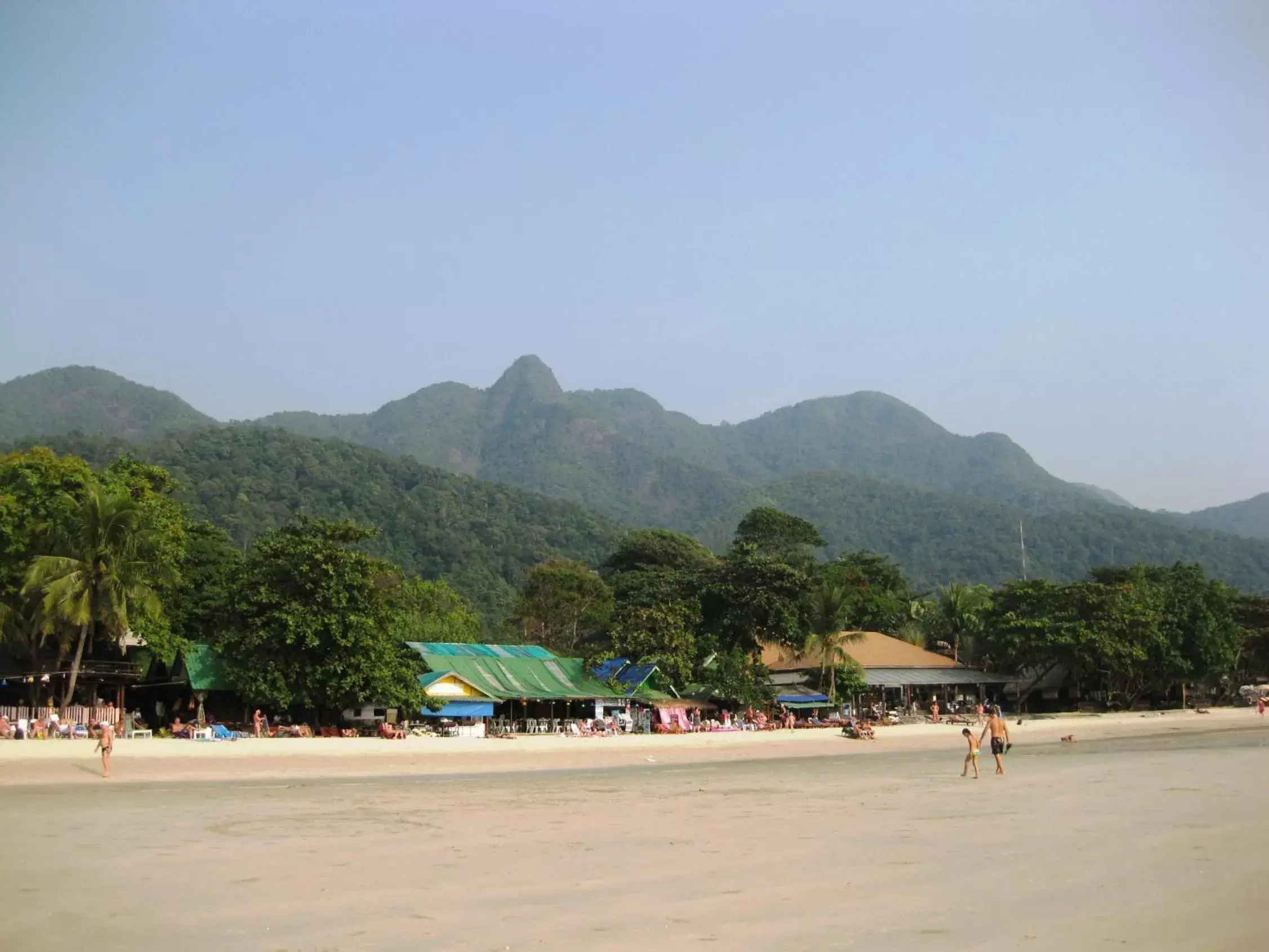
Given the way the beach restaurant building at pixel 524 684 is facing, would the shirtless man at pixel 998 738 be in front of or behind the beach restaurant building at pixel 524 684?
in front

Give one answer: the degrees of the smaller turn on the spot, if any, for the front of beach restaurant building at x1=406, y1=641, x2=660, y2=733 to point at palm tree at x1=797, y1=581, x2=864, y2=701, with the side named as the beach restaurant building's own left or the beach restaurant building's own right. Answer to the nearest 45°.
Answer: approximately 135° to the beach restaurant building's own left

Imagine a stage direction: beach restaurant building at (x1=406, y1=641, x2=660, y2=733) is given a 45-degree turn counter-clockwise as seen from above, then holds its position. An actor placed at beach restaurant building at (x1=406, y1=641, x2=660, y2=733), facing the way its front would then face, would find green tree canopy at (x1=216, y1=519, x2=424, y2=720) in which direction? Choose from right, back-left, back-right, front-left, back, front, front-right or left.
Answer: right

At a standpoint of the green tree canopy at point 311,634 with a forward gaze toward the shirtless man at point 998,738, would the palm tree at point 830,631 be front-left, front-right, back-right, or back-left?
front-left

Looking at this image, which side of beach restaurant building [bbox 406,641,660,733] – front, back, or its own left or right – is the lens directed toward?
front

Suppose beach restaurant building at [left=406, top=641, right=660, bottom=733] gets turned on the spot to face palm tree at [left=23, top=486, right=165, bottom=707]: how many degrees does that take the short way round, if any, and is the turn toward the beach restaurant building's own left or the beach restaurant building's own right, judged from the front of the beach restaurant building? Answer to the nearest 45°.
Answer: approximately 45° to the beach restaurant building's own right

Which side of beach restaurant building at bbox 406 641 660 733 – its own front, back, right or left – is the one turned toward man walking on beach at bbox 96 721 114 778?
front

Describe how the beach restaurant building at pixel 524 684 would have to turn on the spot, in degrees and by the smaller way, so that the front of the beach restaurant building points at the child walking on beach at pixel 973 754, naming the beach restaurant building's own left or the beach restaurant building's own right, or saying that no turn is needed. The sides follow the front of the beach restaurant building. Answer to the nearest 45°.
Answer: approximately 45° to the beach restaurant building's own left
